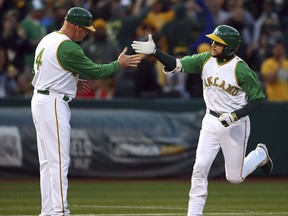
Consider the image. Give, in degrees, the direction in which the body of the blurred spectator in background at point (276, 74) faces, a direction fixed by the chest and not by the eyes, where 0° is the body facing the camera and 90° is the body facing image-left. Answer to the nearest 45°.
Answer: approximately 0°

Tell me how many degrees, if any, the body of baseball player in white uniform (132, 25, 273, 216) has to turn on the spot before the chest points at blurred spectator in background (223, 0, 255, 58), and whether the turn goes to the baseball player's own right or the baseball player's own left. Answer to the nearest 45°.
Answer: approximately 135° to the baseball player's own right

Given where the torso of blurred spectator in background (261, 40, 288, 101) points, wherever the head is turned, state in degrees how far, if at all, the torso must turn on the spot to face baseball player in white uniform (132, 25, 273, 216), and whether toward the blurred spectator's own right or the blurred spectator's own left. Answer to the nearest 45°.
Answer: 0° — they already face them

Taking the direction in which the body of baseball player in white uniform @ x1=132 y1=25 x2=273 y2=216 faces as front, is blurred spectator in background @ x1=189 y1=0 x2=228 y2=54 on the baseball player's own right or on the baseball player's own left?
on the baseball player's own right

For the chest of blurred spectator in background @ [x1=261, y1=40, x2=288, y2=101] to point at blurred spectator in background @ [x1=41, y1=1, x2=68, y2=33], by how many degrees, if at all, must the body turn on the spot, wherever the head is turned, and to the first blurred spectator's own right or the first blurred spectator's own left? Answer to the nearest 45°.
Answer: approximately 90° to the first blurred spectator's own right

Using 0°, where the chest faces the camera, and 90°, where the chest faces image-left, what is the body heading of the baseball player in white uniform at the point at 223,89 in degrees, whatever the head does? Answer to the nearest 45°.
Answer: approximately 45°

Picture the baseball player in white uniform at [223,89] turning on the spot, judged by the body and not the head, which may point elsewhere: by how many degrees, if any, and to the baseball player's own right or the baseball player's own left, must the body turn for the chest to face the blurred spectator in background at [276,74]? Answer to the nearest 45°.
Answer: approximately 135° to the baseball player's own right
